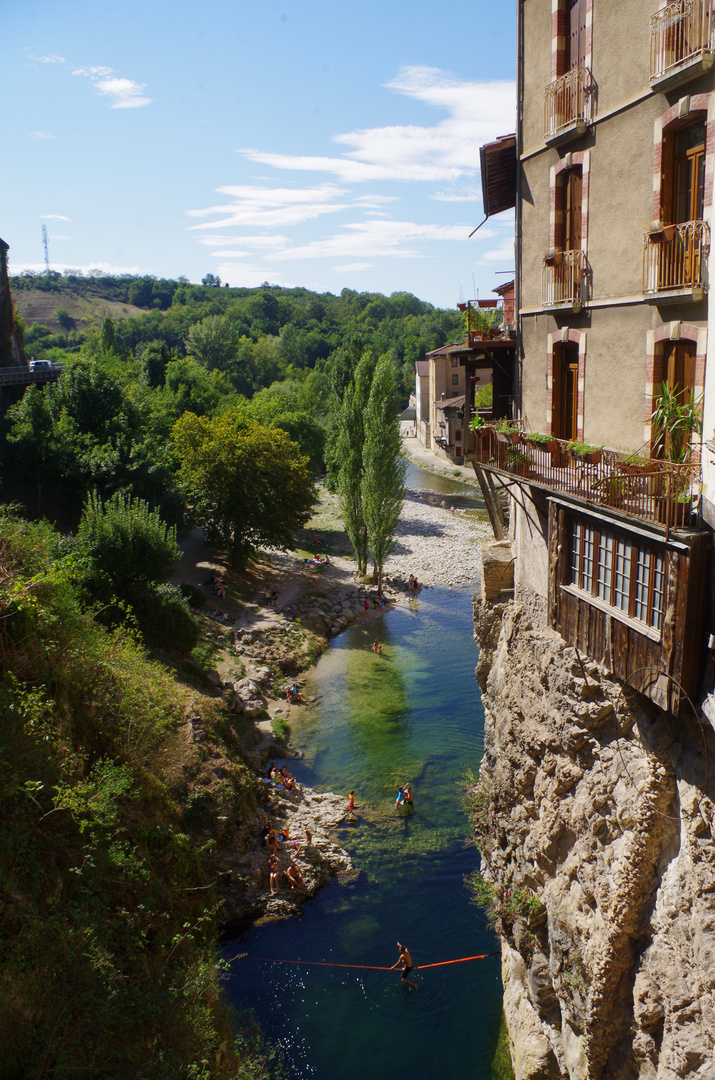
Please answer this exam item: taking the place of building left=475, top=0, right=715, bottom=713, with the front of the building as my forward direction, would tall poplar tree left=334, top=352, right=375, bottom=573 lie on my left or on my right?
on my right

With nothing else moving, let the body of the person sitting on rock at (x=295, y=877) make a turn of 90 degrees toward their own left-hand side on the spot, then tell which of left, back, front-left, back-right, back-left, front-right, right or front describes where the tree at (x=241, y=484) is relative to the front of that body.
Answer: front-left

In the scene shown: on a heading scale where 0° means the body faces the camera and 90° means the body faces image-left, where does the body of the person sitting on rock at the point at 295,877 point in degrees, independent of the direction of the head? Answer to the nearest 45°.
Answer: approximately 315°

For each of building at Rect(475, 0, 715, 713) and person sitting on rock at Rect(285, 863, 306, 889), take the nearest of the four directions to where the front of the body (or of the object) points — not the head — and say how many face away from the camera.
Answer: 0

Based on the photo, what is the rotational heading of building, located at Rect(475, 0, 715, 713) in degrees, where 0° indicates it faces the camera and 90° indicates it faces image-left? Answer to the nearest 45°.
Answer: approximately 45°
